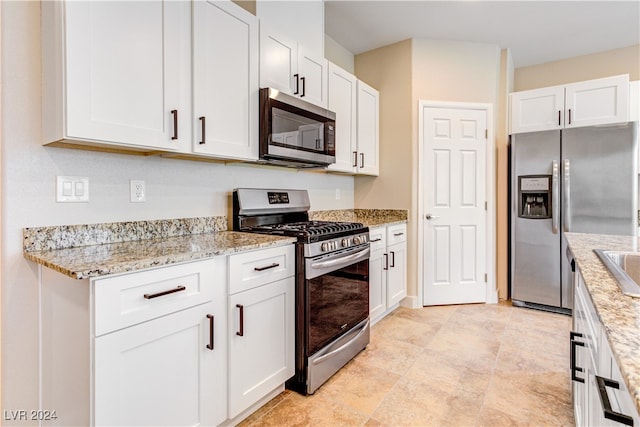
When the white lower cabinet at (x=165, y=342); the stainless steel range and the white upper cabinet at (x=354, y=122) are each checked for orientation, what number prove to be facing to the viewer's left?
0

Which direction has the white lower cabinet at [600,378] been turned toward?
to the viewer's left

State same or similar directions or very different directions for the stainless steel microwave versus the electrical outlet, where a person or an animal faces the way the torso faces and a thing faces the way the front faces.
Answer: same or similar directions

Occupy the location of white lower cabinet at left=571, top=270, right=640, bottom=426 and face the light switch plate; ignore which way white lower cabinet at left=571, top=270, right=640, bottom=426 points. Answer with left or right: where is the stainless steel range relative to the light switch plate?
right

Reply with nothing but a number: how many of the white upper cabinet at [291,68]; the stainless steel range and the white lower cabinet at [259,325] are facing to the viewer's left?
0

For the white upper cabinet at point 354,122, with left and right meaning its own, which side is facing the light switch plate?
right

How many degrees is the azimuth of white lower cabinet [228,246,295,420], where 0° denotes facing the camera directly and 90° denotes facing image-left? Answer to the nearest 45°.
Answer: approximately 315°

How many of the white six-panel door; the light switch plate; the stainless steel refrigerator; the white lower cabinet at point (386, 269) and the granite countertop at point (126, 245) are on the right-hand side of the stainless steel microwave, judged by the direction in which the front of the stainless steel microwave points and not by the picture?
2

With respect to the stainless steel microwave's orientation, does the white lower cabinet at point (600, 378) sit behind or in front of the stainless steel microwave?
in front

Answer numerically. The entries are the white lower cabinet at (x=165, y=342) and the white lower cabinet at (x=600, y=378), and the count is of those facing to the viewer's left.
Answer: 1

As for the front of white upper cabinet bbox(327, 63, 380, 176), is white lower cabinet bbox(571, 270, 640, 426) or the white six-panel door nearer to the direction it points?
the white lower cabinet

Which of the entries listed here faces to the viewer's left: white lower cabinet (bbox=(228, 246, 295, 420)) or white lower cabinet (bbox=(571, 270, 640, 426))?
white lower cabinet (bbox=(571, 270, 640, 426))

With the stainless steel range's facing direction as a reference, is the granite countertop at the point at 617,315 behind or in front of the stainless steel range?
in front
